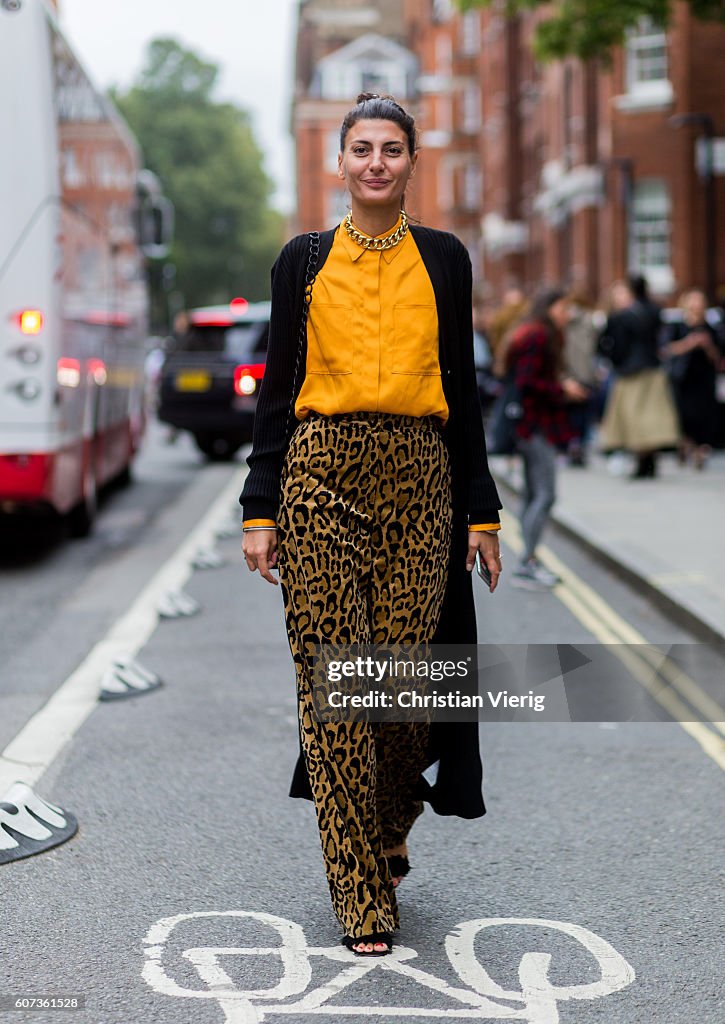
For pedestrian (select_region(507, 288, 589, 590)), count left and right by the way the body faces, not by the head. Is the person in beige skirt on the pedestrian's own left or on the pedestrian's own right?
on the pedestrian's own left

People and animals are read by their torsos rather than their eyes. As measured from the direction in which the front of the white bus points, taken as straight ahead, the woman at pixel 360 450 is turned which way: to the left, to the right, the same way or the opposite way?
the opposite way

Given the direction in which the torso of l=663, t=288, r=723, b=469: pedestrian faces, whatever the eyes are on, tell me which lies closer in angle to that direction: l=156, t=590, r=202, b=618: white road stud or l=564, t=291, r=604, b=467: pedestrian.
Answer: the white road stud

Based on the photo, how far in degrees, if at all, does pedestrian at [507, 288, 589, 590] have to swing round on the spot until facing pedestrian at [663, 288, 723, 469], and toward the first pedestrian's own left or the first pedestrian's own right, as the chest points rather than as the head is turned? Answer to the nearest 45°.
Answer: approximately 90° to the first pedestrian's own left

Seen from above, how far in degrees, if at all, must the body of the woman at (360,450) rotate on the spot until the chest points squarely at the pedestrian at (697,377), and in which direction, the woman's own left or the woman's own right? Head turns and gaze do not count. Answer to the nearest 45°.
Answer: approximately 180°

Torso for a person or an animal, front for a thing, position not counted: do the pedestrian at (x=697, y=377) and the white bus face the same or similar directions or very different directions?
very different directions

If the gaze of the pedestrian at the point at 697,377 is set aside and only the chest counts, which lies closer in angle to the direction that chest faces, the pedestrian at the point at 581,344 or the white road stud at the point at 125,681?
the white road stud

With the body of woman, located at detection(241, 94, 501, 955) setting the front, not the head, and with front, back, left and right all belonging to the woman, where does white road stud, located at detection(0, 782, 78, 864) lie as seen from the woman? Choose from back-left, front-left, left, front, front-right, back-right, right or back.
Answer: back-right

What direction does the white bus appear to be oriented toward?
away from the camera
